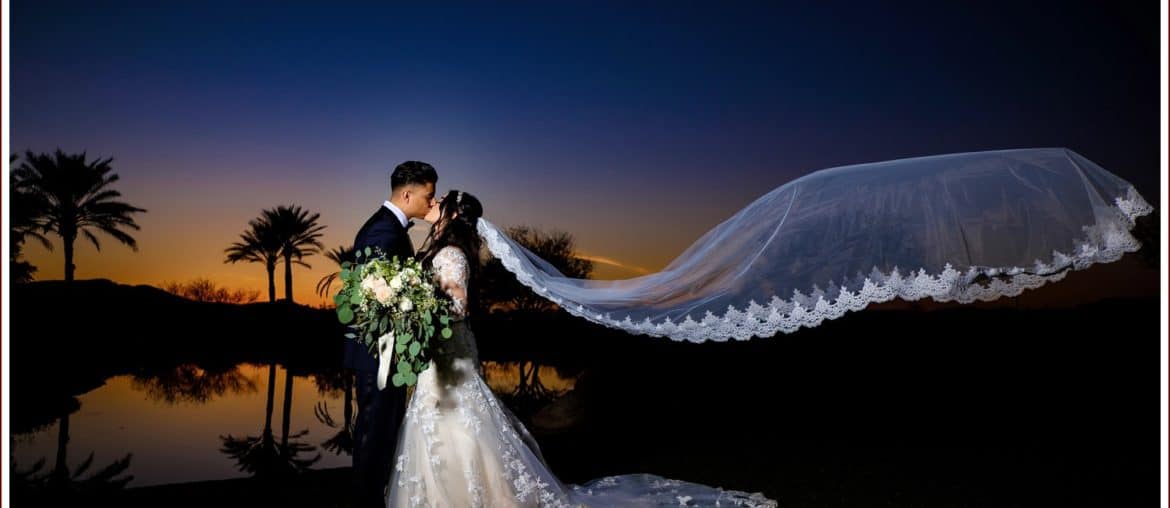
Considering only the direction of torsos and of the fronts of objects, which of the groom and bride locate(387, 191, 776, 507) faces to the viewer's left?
the bride

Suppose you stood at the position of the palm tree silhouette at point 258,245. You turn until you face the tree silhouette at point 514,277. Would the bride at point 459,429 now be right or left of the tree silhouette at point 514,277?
right

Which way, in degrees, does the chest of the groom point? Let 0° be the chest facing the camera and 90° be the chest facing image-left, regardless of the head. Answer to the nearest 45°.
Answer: approximately 270°

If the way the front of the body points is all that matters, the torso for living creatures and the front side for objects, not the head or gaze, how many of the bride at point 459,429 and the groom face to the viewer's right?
1

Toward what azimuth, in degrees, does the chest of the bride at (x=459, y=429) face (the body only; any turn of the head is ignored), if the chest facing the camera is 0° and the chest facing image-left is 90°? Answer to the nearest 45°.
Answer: approximately 90°

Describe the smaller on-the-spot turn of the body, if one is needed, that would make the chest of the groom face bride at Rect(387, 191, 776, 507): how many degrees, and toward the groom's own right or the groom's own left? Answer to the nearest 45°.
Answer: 0° — they already face them

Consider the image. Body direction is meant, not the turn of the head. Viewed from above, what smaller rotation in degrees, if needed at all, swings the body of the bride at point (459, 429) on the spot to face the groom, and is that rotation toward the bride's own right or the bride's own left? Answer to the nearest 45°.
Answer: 0° — they already face them

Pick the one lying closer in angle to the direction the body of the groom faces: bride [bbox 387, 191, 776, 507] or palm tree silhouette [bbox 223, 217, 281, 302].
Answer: the bride

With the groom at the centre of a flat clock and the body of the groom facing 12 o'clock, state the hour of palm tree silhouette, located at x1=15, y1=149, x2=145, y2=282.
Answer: The palm tree silhouette is roughly at 8 o'clock from the groom.

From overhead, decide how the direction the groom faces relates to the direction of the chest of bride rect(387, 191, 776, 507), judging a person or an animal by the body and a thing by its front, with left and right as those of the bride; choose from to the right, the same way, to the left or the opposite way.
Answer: the opposite way

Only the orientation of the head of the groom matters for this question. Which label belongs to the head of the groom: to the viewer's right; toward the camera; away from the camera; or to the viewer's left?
to the viewer's right

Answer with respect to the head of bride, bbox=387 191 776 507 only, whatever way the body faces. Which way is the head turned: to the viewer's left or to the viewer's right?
to the viewer's left

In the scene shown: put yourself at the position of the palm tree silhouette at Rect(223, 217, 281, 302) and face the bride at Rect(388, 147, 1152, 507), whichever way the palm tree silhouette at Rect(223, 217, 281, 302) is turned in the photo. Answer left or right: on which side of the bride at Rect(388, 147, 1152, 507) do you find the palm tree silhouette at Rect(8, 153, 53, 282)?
right

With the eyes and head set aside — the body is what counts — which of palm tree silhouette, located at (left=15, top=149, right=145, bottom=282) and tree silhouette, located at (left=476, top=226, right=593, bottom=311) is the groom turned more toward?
the tree silhouette

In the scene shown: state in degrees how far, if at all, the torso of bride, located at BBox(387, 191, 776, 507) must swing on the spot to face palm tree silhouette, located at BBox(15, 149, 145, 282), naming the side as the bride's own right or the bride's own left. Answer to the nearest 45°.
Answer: approximately 45° to the bride's own right

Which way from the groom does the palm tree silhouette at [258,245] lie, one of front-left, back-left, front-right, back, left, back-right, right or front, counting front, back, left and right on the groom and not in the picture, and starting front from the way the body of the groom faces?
left
